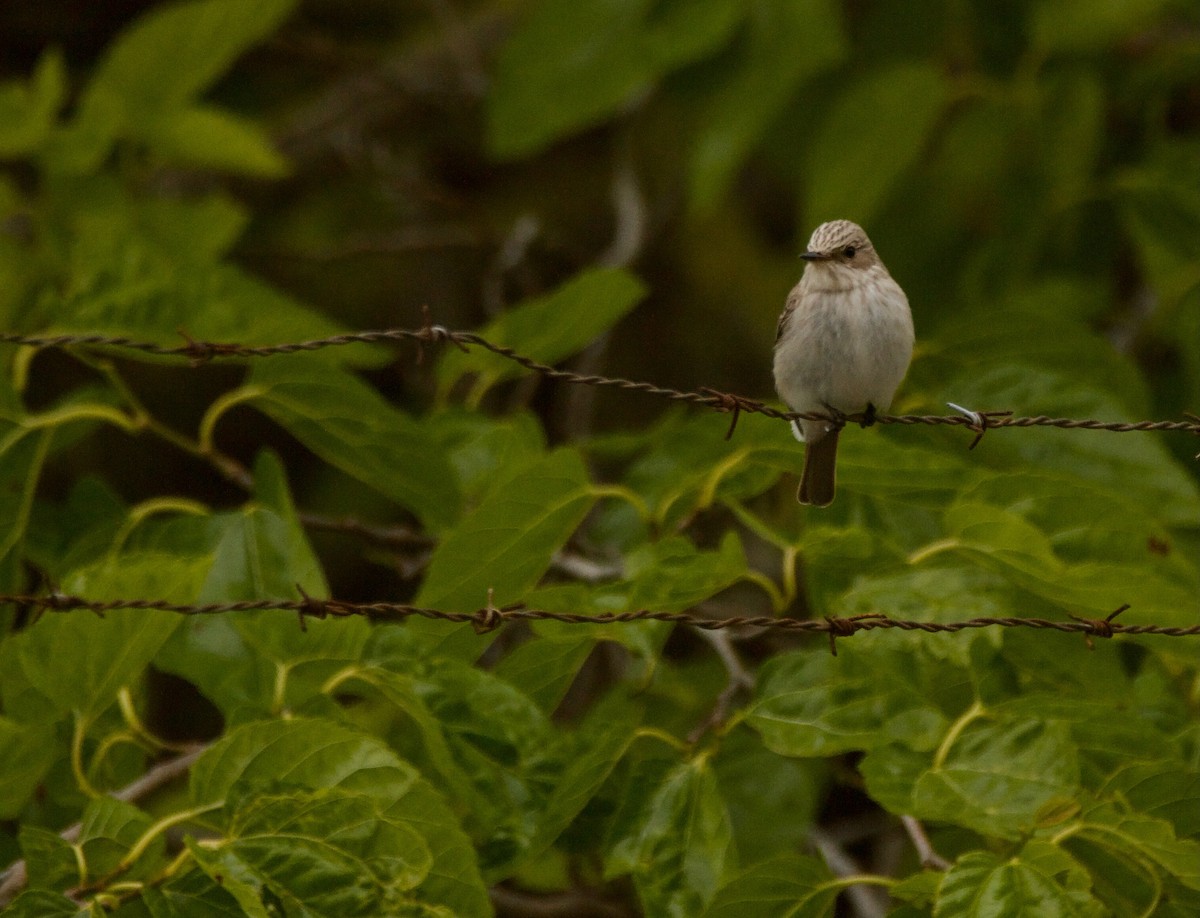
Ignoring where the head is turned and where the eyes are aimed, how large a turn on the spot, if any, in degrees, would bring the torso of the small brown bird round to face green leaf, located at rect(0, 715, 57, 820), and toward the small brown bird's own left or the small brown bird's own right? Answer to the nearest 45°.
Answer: approximately 45° to the small brown bird's own right

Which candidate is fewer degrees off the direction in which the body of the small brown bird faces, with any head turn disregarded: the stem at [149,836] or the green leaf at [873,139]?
the stem

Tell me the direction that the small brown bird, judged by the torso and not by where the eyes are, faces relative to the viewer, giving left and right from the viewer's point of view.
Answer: facing the viewer

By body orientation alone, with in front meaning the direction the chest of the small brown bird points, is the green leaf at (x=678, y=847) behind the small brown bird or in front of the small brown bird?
in front

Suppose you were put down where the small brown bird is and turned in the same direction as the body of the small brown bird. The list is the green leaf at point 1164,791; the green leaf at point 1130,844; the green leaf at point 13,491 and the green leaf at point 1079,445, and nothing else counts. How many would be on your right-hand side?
1

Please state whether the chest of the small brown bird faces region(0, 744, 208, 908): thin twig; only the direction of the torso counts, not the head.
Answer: no

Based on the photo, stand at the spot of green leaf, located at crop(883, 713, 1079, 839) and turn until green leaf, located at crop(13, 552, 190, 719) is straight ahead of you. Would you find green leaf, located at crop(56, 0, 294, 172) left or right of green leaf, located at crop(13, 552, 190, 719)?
right

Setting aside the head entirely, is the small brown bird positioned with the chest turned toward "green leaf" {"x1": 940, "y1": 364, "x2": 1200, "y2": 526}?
no

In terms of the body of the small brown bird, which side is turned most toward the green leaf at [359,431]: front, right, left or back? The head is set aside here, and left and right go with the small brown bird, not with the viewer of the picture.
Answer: right

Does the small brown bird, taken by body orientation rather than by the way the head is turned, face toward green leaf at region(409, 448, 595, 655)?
no

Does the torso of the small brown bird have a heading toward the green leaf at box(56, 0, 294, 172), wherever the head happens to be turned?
no

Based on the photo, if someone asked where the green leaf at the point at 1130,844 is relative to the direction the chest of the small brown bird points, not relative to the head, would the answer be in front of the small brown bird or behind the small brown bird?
in front
